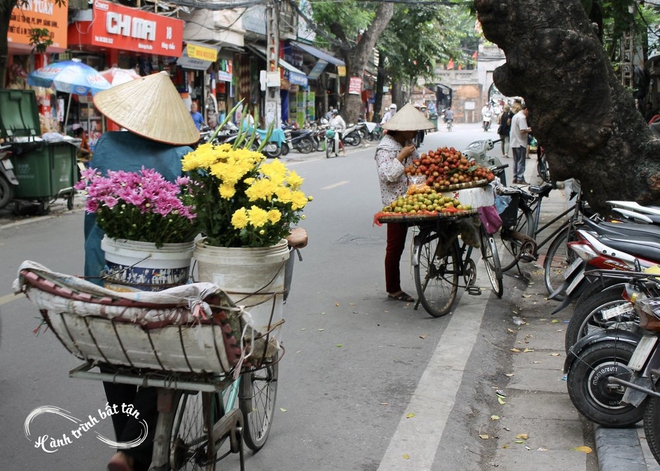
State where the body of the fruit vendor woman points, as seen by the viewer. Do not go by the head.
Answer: to the viewer's right

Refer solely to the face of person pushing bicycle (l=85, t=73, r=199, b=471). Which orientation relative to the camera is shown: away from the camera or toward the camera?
away from the camera

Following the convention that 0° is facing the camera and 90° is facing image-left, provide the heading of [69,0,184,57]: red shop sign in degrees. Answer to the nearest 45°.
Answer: approximately 315°
